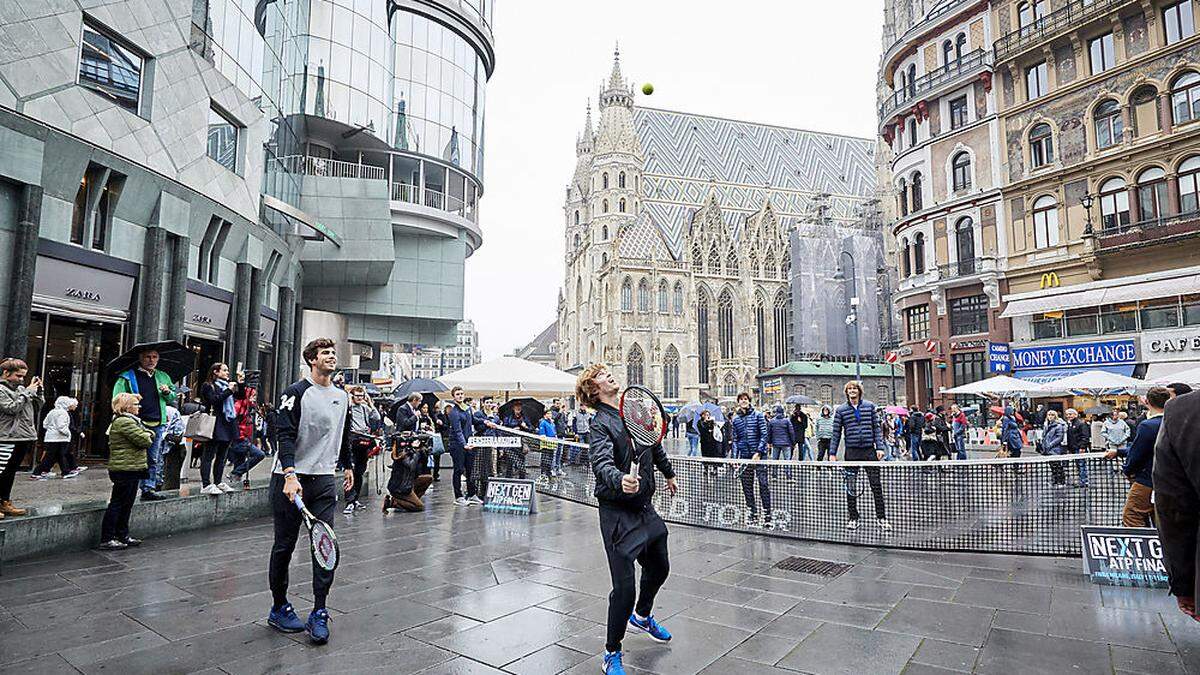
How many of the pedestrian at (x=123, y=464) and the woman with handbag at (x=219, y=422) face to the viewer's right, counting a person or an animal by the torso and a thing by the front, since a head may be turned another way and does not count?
2

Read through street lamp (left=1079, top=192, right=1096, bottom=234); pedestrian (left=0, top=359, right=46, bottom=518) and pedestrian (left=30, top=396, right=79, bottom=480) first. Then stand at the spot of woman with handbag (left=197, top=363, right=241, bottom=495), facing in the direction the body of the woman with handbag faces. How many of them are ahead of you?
1

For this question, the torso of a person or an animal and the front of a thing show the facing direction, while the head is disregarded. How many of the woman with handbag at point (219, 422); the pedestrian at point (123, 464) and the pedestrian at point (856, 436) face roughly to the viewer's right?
2

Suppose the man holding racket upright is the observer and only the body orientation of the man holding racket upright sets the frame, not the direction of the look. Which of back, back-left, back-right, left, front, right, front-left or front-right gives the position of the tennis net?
left

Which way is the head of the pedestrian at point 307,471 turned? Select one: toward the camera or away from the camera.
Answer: toward the camera

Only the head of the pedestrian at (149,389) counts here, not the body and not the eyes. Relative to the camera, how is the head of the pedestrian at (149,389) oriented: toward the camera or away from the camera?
toward the camera

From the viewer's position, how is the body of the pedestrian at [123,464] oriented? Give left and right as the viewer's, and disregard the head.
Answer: facing to the right of the viewer

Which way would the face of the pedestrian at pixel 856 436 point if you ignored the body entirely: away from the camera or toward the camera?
toward the camera

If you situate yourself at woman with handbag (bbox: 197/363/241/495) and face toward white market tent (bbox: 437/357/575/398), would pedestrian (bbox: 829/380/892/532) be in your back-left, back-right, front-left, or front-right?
front-right

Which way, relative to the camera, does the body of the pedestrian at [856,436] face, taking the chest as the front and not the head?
toward the camera

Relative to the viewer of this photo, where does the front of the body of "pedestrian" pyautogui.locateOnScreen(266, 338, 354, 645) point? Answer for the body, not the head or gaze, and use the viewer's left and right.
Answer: facing the viewer and to the right of the viewer
